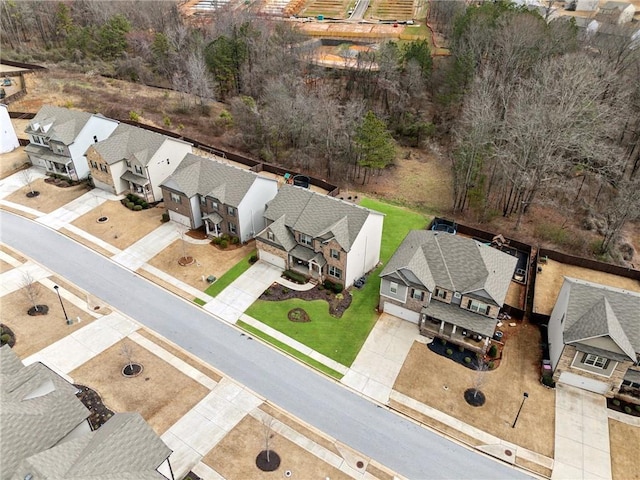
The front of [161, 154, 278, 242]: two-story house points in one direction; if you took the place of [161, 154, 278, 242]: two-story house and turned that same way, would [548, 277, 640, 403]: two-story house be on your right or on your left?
on your left

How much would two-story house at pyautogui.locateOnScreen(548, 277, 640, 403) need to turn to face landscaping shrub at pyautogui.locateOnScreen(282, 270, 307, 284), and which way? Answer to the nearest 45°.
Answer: approximately 90° to its right

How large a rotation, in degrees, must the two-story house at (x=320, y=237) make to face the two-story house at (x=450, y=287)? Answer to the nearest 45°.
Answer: approximately 90° to its left

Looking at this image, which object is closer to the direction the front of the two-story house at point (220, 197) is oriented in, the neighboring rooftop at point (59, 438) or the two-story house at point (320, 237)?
the neighboring rooftop

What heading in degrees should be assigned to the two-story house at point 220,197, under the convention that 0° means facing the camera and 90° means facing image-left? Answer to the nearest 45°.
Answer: approximately 45°

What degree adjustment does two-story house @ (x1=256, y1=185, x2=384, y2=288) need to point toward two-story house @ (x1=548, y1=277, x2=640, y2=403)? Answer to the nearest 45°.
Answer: approximately 90° to its left

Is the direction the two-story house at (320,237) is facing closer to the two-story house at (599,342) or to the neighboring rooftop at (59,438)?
the neighboring rooftop

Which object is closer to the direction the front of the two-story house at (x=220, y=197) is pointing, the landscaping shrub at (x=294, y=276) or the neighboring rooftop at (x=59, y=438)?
the neighboring rooftop

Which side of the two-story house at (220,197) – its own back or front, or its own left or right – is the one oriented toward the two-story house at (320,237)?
left

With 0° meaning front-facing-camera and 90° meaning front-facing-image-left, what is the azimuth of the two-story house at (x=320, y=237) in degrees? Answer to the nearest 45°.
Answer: approximately 45°
